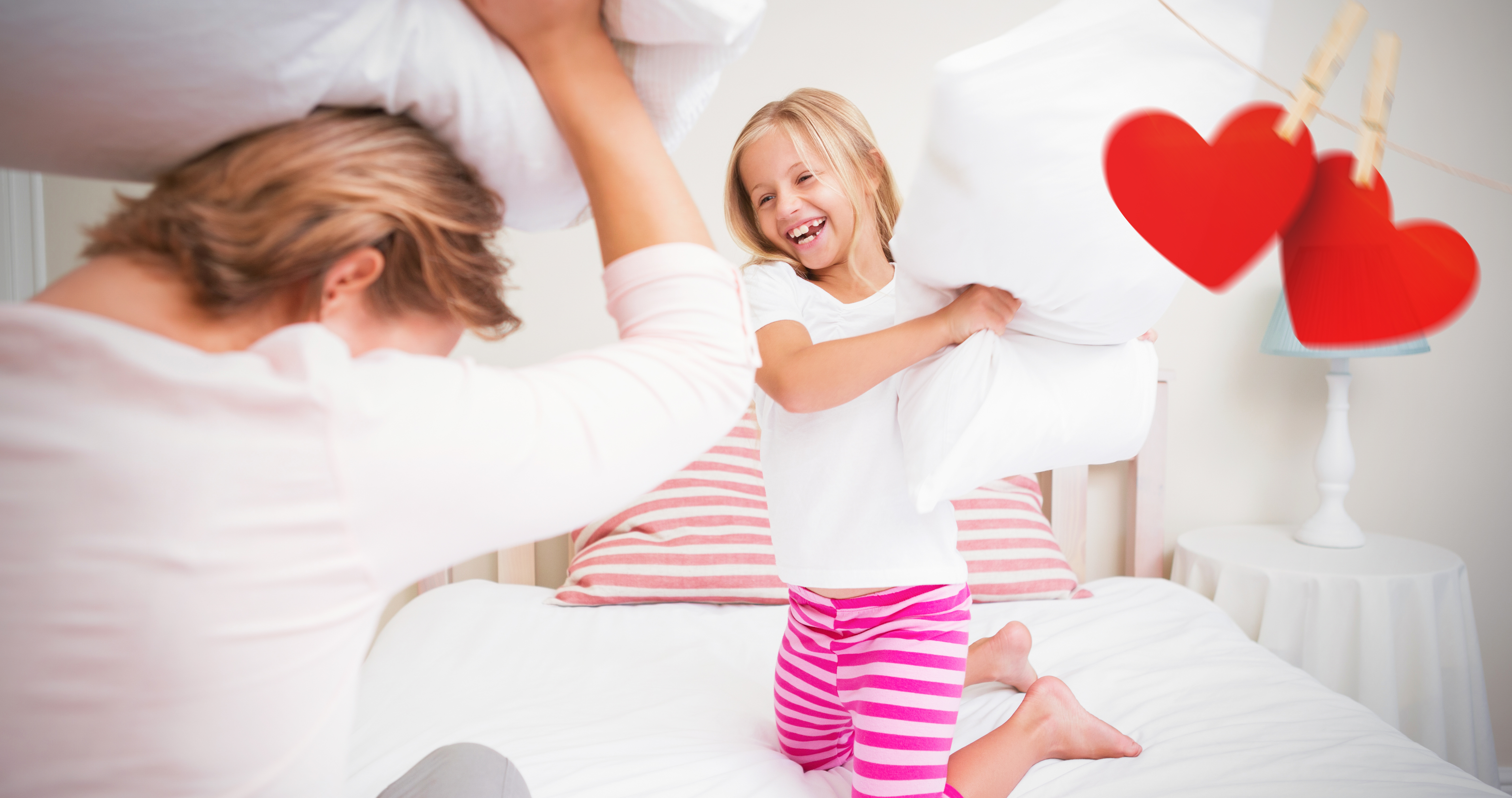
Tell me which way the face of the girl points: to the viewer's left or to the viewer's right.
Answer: to the viewer's left

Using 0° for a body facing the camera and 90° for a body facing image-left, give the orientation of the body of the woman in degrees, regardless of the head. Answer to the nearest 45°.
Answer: approximately 225°

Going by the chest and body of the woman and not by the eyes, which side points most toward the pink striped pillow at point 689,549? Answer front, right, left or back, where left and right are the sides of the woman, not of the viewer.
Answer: front

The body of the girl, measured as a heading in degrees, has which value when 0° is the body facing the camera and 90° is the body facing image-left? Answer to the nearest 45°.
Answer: approximately 45°

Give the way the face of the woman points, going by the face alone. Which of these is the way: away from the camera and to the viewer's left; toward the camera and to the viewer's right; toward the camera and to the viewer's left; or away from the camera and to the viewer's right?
away from the camera and to the viewer's right
